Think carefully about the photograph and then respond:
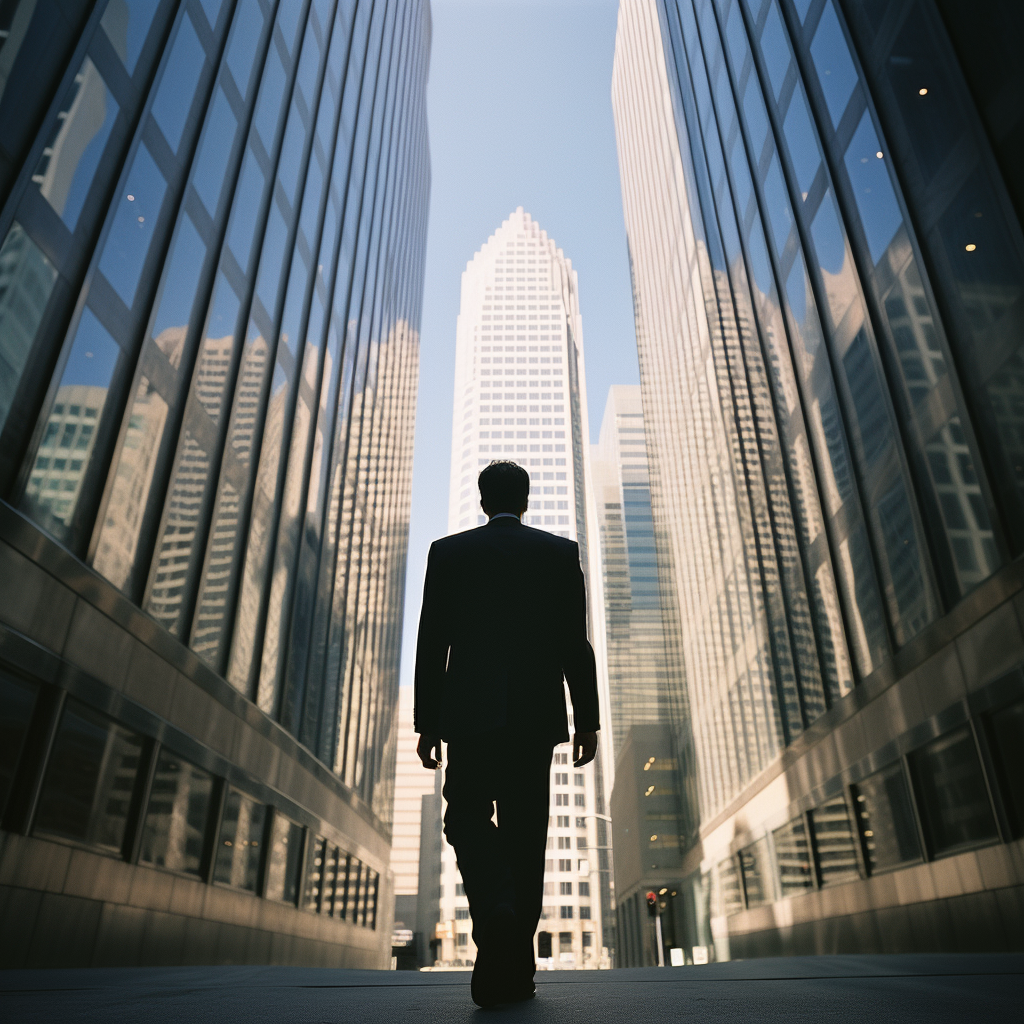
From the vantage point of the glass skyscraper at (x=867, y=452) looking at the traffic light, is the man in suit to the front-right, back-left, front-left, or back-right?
back-left

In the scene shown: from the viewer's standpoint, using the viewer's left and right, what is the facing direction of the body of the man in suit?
facing away from the viewer

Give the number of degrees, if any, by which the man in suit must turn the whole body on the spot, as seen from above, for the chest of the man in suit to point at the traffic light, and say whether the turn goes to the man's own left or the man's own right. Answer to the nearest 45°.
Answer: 0° — they already face it

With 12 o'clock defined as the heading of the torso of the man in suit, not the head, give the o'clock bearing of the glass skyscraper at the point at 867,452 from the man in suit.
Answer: The glass skyscraper is roughly at 1 o'clock from the man in suit.
